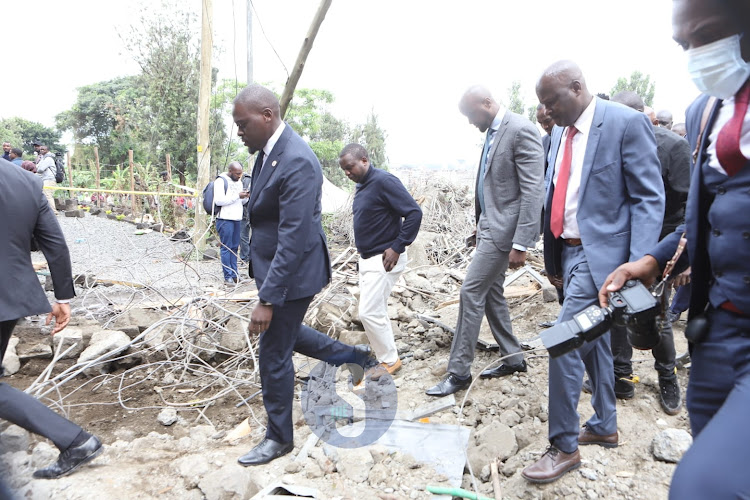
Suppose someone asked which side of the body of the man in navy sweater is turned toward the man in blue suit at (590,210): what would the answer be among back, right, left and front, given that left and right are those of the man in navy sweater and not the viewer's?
left

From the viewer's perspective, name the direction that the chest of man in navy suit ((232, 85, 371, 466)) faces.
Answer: to the viewer's left

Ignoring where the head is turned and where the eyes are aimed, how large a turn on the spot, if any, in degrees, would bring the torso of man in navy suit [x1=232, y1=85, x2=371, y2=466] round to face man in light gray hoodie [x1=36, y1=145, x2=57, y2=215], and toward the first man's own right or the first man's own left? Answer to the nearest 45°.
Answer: approximately 45° to the first man's own right

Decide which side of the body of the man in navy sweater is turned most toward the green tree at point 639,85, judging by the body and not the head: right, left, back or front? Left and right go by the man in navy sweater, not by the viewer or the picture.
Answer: back

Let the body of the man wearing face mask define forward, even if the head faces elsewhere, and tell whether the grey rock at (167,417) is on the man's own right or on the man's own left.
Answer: on the man's own right

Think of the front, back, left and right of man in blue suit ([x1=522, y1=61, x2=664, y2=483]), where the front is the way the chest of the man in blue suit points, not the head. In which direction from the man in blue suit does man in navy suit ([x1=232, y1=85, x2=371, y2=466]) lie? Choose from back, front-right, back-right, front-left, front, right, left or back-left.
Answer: front-right

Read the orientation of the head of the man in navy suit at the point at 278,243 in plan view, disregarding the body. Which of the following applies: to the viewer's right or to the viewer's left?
to the viewer's left

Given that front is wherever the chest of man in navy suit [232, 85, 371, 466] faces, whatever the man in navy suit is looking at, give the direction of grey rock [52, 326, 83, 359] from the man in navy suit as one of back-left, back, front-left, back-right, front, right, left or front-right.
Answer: front-right

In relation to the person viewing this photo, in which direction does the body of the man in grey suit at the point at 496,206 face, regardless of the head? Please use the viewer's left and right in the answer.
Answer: facing to the left of the viewer

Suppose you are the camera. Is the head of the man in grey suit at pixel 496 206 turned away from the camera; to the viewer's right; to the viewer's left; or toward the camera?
to the viewer's left
